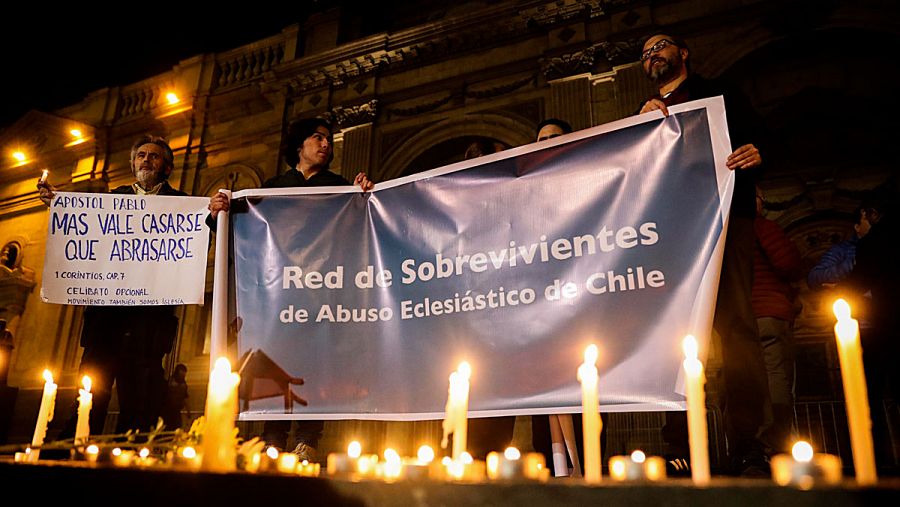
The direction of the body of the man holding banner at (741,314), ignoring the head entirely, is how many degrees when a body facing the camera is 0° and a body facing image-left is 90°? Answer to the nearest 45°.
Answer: approximately 45°

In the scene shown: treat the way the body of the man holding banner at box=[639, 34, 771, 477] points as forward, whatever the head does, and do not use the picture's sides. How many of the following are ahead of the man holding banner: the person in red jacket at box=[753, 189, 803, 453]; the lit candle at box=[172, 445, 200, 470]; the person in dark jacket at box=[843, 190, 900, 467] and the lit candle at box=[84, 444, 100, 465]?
2

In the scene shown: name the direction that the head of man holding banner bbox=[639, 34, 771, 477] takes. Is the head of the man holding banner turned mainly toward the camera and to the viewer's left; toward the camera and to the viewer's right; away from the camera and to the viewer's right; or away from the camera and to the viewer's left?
toward the camera and to the viewer's left

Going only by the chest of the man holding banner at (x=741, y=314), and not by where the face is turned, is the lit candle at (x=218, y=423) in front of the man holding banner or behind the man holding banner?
in front

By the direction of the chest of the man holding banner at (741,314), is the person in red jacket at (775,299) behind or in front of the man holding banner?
behind

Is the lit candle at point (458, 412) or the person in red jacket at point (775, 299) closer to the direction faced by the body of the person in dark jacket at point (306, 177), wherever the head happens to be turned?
the lit candle

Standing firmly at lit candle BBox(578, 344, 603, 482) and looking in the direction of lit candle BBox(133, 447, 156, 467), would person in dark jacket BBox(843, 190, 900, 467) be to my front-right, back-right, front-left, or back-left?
back-right

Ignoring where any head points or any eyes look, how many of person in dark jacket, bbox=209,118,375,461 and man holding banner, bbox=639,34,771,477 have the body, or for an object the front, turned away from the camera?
0

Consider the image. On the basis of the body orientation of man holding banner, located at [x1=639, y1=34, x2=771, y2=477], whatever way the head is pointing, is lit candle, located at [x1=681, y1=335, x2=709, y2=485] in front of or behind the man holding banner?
in front

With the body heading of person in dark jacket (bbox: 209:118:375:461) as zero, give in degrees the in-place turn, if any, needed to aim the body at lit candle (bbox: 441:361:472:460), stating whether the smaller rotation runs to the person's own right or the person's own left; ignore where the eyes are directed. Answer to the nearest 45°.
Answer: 0° — they already face it

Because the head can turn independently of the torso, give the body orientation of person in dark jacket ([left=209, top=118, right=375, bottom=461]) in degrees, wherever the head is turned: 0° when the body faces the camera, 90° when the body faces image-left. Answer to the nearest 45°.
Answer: approximately 0°
